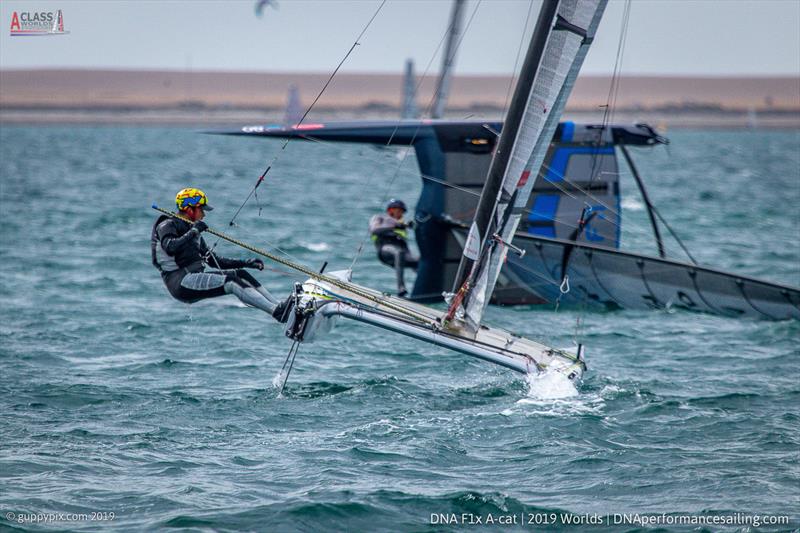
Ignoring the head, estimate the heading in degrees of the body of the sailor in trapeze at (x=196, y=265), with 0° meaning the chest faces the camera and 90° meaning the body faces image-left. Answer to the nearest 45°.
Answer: approximately 270°

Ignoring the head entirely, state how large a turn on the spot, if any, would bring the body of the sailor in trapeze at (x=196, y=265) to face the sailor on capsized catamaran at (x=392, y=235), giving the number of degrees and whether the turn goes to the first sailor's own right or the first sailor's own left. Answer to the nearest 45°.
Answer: approximately 45° to the first sailor's own left
